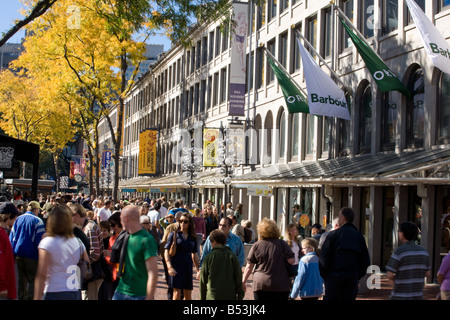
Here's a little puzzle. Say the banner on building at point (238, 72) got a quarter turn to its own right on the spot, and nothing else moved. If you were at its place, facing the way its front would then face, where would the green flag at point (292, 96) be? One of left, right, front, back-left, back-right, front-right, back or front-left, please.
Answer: left

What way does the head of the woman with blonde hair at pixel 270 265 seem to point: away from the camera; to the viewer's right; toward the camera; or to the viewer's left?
away from the camera

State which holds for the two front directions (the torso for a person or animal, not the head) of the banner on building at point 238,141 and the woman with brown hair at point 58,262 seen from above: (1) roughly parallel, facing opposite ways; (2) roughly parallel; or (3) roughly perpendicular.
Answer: roughly parallel, facing opposite ways

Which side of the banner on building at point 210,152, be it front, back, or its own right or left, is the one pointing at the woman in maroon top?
front

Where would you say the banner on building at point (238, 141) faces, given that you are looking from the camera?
facing the viewer

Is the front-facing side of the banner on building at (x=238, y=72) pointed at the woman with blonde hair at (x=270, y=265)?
yes

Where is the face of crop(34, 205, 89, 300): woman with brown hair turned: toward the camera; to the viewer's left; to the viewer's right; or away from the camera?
away from the camera

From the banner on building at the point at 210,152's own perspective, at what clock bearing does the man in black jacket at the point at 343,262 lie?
The man in black jacket is roughly at 12 o'clock from the banner on building.

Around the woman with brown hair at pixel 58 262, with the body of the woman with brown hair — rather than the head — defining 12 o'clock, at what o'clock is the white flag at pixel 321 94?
The white flag is roughly at 1 o'clock from the woman with brown hair.

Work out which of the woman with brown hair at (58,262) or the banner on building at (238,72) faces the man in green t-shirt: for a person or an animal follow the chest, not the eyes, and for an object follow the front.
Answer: the banner on building

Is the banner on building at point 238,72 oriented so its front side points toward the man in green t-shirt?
yes

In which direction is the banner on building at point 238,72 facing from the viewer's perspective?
toward the camera

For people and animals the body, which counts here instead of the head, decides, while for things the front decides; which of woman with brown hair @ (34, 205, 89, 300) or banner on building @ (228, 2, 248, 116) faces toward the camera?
the banner on building

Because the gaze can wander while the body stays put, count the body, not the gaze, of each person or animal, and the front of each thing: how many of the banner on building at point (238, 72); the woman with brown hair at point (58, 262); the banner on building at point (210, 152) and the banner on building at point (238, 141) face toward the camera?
3

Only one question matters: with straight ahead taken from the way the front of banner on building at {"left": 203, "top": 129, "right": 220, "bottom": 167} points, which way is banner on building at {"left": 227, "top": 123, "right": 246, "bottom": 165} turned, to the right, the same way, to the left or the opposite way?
the same way

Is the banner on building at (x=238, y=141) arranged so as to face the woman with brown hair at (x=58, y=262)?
yes

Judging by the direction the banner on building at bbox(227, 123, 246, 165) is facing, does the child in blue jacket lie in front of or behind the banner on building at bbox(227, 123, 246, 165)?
in front

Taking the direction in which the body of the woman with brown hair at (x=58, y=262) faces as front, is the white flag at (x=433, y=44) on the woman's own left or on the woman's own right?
on the woman's own right

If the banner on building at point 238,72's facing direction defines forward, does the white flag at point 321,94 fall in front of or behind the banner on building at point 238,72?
in front

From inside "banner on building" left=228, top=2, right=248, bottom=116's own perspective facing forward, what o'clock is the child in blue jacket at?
The child in blue jacket is roughly at 12 o'clock from the banner on building.
